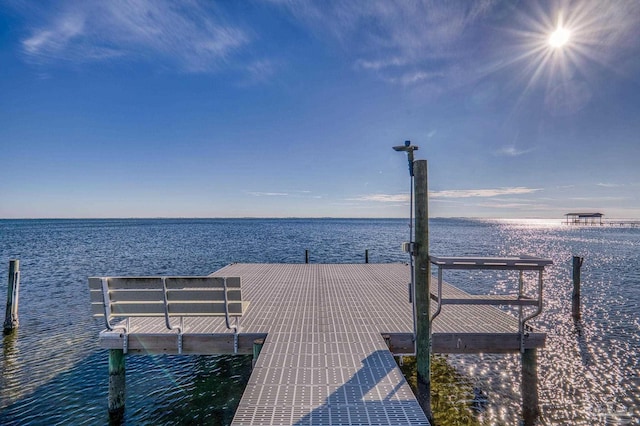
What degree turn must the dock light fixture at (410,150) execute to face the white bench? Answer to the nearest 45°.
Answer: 0° — it already faces it

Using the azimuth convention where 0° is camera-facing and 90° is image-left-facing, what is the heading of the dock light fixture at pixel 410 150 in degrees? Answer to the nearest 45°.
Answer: approximately 90°

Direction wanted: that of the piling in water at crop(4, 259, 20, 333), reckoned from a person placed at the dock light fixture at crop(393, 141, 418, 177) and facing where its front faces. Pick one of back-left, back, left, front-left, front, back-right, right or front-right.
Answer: front
